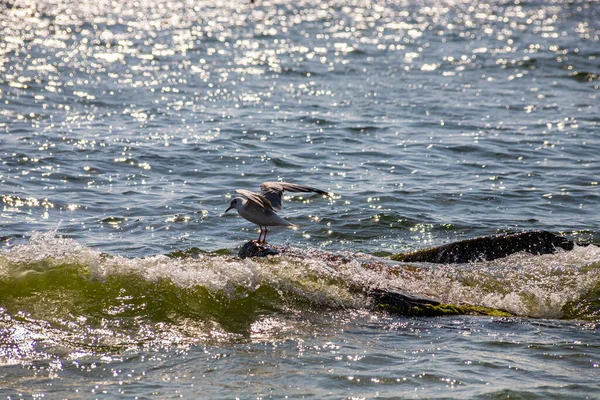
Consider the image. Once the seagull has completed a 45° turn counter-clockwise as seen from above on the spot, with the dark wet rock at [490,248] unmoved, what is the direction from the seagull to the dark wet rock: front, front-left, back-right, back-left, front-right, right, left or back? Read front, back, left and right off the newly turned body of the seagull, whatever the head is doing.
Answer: back-left

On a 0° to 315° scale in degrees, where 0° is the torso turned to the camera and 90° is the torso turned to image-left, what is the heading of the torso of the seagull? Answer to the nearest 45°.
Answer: approximately 90°
